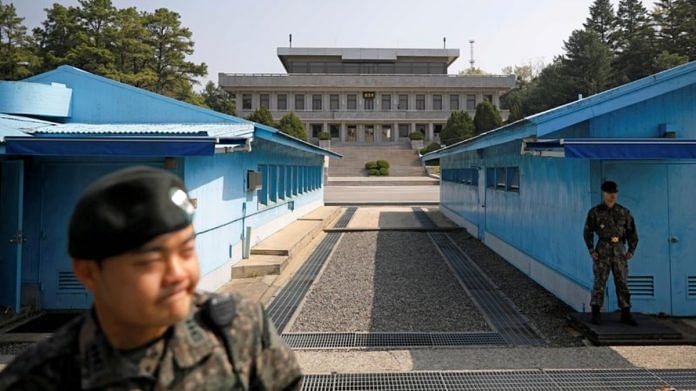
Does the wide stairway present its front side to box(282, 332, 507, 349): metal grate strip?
yes

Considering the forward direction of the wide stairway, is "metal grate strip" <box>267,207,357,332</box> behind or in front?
in front

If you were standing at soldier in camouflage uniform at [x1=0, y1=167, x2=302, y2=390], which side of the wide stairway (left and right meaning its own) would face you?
front

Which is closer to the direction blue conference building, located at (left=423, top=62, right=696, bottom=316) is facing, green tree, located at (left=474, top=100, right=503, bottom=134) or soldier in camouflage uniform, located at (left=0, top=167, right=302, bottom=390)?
the soldier in camouflage uniform

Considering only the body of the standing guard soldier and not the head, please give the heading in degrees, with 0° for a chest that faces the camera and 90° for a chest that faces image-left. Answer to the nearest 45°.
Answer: approximately 0°

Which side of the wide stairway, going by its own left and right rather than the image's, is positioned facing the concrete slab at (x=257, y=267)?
front

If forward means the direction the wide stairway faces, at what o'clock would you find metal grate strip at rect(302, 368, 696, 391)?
The metal grate strip is roughly at 12 o'clock from the wide stairway.

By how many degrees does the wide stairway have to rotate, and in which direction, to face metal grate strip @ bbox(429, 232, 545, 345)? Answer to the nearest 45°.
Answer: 0° — it already faces it

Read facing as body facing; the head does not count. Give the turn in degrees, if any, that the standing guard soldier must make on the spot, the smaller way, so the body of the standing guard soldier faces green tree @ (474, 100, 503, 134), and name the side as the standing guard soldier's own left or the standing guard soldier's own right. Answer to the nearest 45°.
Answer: approximately 180°
